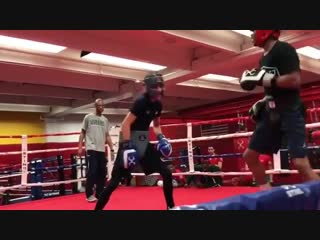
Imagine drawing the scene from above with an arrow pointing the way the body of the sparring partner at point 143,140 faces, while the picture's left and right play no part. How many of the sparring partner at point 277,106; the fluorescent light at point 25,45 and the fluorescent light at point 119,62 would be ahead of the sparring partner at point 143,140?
1

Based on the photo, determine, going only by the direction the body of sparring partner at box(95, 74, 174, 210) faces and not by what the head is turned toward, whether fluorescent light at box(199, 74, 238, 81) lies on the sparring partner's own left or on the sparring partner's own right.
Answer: on the sparring partner's own left

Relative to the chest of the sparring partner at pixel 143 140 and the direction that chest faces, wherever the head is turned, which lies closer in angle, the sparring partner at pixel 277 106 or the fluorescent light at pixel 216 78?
the sparring partner

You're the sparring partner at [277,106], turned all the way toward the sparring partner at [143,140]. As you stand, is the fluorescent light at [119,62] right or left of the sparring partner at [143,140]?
right

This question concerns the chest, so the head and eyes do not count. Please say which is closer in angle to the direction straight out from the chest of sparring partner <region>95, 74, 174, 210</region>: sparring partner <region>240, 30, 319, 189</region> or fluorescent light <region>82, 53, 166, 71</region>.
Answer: the sparring partner

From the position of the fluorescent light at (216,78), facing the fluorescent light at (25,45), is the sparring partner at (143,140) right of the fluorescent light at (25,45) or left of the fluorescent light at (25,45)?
left

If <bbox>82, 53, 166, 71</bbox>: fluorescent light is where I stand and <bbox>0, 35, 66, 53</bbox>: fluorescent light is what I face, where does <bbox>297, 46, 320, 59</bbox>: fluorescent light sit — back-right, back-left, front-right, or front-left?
back-left

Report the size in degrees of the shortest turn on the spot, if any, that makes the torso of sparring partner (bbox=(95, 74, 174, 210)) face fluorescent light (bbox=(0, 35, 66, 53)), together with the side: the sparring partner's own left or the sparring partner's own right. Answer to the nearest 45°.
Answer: approximately 180°

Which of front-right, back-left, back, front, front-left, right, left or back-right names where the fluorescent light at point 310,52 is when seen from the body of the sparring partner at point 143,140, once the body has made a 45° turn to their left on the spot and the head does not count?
front-left

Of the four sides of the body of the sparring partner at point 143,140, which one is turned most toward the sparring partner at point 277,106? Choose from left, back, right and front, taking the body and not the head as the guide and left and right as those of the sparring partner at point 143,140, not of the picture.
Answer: front

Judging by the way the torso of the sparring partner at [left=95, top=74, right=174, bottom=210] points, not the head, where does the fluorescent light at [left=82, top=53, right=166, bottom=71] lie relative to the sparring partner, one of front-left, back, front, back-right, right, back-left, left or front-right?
back-left
